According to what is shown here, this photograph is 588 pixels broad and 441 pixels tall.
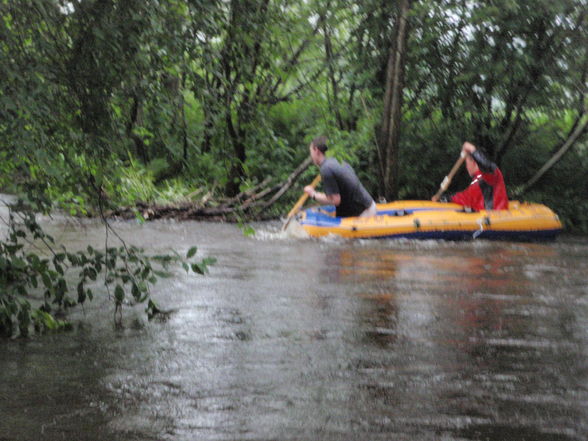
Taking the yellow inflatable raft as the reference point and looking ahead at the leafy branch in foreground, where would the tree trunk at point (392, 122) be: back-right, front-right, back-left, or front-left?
back-right

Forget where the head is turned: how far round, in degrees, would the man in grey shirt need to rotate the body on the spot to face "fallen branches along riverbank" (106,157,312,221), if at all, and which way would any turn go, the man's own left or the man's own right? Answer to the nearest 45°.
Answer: approximately 45° to the man's own right

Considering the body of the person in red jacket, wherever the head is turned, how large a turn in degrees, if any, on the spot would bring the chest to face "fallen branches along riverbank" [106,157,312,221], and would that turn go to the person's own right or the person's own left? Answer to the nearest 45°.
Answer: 0° — they already face it

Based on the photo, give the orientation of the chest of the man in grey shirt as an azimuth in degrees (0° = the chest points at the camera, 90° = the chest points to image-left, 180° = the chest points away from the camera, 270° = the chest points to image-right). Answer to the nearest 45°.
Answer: approximately 90°

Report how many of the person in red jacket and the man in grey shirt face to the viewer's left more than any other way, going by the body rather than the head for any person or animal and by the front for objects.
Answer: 2

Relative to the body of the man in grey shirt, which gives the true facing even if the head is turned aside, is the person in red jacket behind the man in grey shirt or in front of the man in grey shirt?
behind

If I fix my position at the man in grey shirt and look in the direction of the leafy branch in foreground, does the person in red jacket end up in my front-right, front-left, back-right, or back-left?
back-left

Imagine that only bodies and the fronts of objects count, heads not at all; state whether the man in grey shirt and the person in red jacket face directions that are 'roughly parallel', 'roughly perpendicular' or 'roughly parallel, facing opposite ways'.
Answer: roughly parallel

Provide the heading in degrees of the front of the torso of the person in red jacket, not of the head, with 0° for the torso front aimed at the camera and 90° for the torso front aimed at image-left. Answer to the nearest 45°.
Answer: approximately 90°

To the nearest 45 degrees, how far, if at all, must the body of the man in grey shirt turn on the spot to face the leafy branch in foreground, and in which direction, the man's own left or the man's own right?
approximately 90° to the man's own left

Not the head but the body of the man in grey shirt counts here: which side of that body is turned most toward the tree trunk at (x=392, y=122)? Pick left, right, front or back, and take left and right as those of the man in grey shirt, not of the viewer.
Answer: right

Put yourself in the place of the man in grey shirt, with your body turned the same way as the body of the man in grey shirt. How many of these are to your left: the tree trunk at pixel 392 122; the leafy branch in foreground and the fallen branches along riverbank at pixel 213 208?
1

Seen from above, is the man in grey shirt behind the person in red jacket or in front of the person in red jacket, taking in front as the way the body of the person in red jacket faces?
in front

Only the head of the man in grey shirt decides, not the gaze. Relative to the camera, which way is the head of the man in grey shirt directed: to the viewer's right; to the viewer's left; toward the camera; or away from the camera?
to the viewer's left
